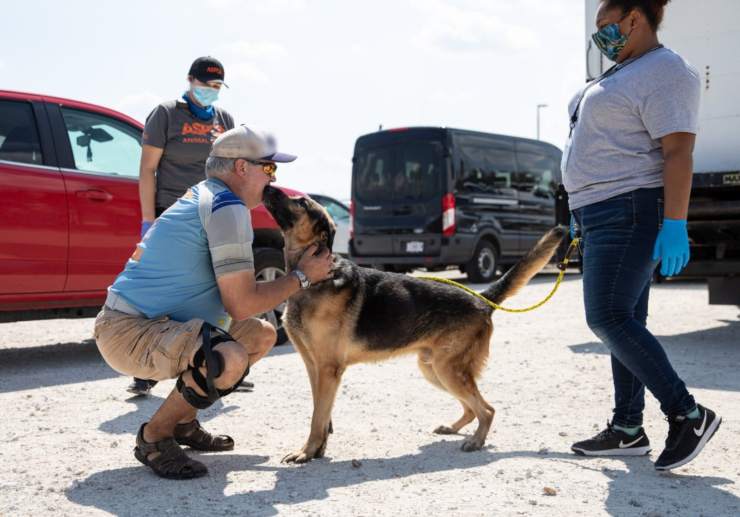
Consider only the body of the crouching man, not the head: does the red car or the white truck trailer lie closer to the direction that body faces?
the white truck trailer

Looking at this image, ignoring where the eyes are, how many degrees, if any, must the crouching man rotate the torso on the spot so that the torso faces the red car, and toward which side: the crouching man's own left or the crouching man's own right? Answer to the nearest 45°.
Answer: approximately 90° to the crouching man's own left

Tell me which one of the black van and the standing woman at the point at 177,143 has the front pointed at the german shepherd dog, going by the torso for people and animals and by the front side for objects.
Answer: the standing woman

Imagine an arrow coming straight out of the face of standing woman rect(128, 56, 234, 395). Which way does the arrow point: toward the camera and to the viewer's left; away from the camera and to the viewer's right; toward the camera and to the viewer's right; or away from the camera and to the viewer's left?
toward the camera and to the viewer's right

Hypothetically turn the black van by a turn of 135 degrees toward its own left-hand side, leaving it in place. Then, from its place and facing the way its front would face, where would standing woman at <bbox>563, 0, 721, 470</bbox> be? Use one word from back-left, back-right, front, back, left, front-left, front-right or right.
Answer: left

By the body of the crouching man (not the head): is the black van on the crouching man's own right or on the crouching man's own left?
on the crouching man's own left

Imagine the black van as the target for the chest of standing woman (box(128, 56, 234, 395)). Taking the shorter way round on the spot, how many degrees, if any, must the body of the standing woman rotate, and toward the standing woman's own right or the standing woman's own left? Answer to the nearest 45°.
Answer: approximately 90° to the standing woman's own left

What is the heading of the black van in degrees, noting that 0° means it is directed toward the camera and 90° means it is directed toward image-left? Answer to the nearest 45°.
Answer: approximately 225°

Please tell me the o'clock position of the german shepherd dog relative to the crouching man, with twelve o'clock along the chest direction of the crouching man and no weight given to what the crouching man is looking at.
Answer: The german shepherd dog is roughly at 11 o'clock from the crouching man.

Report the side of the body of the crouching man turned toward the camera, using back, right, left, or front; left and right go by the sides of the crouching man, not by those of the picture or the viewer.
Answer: right

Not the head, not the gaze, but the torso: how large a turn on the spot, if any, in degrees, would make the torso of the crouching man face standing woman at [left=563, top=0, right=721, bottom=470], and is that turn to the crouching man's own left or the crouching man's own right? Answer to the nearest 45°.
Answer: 0° — they already face them
